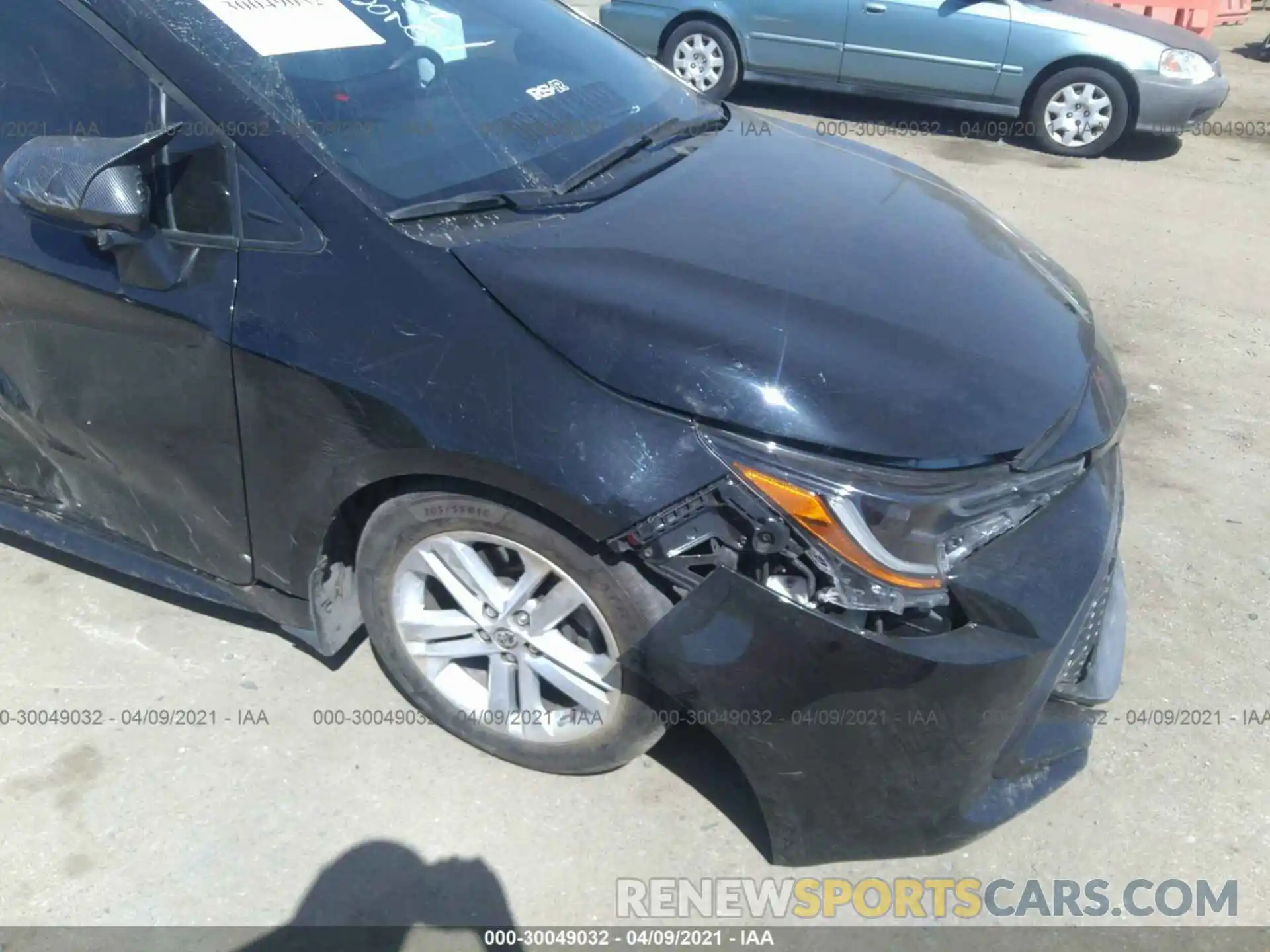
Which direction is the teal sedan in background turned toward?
to the viewer's right

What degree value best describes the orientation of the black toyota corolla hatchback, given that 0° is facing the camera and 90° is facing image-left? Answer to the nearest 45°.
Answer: approximately 315°

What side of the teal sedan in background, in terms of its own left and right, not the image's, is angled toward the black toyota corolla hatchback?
right

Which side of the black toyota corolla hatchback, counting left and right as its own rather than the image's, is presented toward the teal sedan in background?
left
